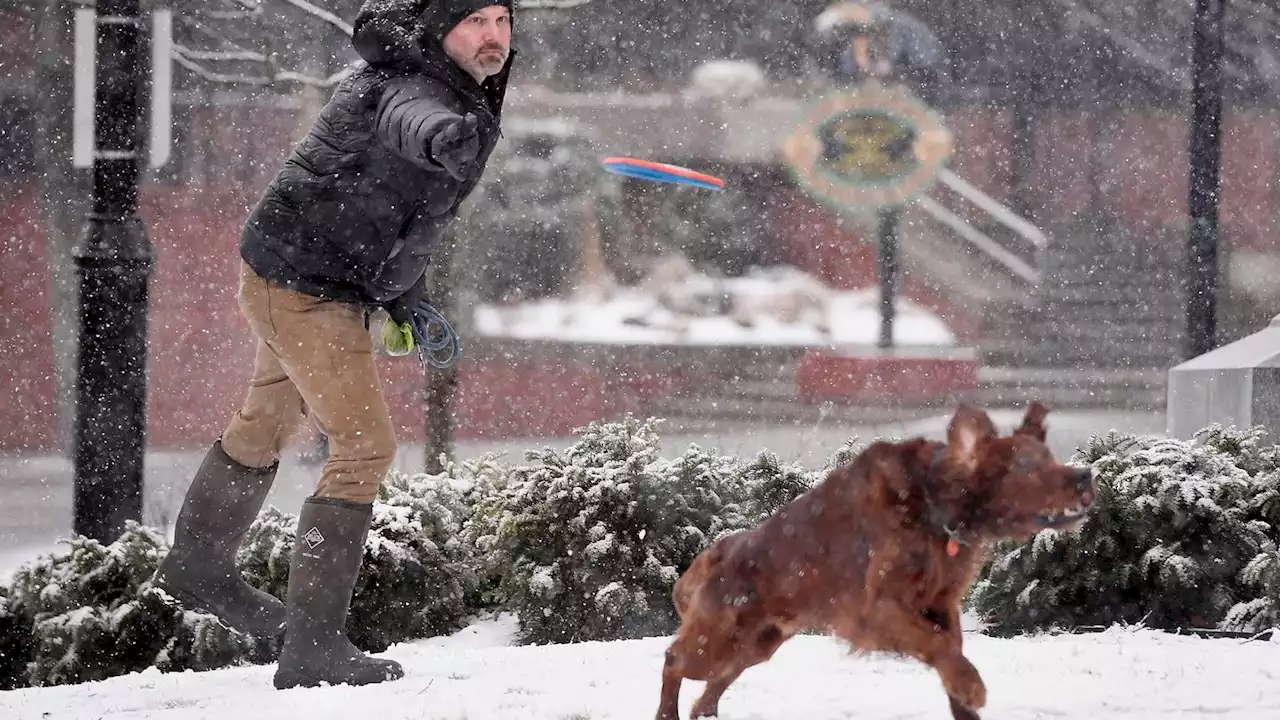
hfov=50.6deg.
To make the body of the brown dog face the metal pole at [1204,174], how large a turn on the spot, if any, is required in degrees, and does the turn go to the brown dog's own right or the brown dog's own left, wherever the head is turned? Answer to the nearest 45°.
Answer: approximately 90° to the brown dog's own left

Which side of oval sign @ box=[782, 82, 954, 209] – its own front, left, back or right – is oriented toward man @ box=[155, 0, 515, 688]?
front

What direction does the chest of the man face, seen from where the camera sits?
to the viewer's right

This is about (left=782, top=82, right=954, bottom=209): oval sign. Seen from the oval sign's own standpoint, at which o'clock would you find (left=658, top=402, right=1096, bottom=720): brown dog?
The brown dog is roughly at 12 o'clock from the oval sign.

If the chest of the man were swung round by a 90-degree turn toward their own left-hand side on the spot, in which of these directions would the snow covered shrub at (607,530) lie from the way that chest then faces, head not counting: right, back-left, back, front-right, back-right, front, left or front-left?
front-right

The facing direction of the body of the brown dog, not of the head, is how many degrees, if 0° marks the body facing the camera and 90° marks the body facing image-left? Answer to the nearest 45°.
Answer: approximately 270°

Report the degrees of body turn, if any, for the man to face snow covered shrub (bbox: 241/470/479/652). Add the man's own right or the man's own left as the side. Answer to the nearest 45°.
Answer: approximately 90° to the man's own left

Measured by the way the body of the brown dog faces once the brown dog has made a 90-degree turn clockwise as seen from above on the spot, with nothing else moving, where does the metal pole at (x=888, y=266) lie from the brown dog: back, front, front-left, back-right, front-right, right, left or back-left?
back

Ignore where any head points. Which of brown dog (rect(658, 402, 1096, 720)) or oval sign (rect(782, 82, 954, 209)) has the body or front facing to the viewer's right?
the brown dog

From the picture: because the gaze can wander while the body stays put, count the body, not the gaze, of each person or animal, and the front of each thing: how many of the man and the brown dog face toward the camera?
0

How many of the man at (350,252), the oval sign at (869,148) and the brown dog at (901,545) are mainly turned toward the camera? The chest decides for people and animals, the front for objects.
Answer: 1
